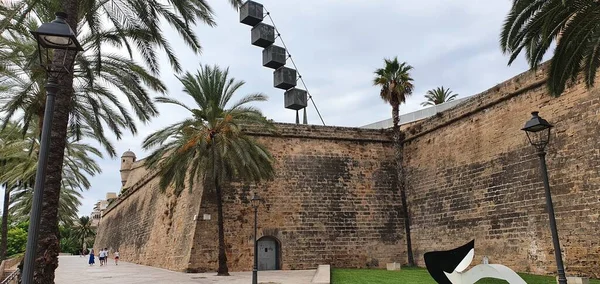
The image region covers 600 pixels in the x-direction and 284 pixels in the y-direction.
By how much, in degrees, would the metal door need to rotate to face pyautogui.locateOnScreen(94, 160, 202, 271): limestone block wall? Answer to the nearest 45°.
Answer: approximately 135° to its right

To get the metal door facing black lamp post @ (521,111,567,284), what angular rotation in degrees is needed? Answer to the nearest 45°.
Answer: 0° — it already faces it

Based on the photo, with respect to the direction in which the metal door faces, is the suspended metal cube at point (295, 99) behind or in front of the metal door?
behind

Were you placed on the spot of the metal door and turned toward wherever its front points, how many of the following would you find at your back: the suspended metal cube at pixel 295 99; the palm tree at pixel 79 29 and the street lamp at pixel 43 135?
1

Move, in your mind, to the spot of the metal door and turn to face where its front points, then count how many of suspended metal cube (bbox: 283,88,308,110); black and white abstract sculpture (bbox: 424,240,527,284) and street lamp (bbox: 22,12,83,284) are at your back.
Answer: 1

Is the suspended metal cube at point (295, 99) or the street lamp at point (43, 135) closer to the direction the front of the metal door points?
the street lamp

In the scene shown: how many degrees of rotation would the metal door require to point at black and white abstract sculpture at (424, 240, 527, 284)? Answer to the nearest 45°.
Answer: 0° — it already faces it

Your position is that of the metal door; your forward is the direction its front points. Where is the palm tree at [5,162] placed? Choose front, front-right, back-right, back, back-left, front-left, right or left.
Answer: right

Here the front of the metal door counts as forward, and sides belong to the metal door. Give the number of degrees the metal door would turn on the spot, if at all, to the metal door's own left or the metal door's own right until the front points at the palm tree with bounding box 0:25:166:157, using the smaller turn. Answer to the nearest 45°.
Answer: approximately 45° to the metal door's own right

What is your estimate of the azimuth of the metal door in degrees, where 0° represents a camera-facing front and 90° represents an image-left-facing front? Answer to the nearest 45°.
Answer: approximately 0°

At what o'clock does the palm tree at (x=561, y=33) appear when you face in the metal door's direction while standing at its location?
The palm tree is roughly at 11 o'clock from the metal door.
